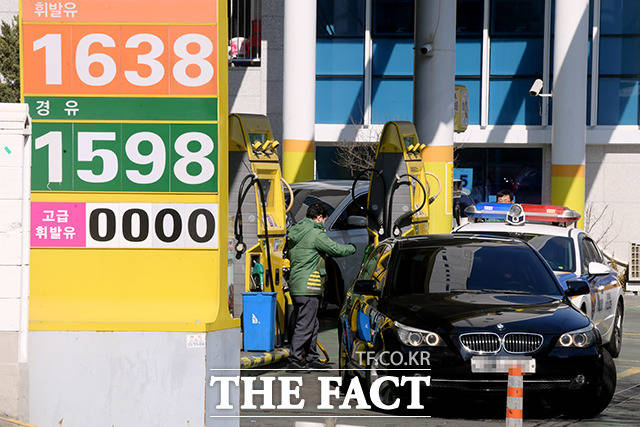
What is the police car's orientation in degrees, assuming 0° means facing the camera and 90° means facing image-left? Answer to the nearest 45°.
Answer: approximately 45°

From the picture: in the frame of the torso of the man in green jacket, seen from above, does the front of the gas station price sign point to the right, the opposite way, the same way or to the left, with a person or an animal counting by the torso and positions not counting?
to the right

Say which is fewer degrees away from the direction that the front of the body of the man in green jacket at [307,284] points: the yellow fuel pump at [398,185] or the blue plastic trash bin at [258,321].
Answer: the yellow fuel pump

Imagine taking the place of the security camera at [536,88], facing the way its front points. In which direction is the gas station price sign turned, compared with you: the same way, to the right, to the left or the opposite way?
to the left

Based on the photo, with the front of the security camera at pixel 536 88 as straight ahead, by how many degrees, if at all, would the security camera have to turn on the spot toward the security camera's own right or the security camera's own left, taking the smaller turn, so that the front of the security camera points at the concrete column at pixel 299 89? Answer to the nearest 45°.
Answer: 0° — it already faces it

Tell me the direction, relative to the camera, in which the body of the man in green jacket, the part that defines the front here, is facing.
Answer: to the viewer's right

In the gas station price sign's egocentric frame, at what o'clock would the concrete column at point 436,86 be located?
The concrete column is roughly at 7 o'clock from the gas station price sign.

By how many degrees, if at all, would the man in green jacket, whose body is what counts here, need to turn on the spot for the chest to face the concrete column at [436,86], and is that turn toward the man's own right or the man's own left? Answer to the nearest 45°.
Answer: approximately 90° to the man's own left

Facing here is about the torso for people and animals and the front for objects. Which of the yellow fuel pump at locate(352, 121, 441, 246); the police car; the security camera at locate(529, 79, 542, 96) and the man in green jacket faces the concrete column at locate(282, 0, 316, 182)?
the security camera

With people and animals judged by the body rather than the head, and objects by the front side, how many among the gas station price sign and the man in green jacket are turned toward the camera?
1

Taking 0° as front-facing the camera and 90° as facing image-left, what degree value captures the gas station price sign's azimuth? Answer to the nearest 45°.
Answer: approximately 0°
